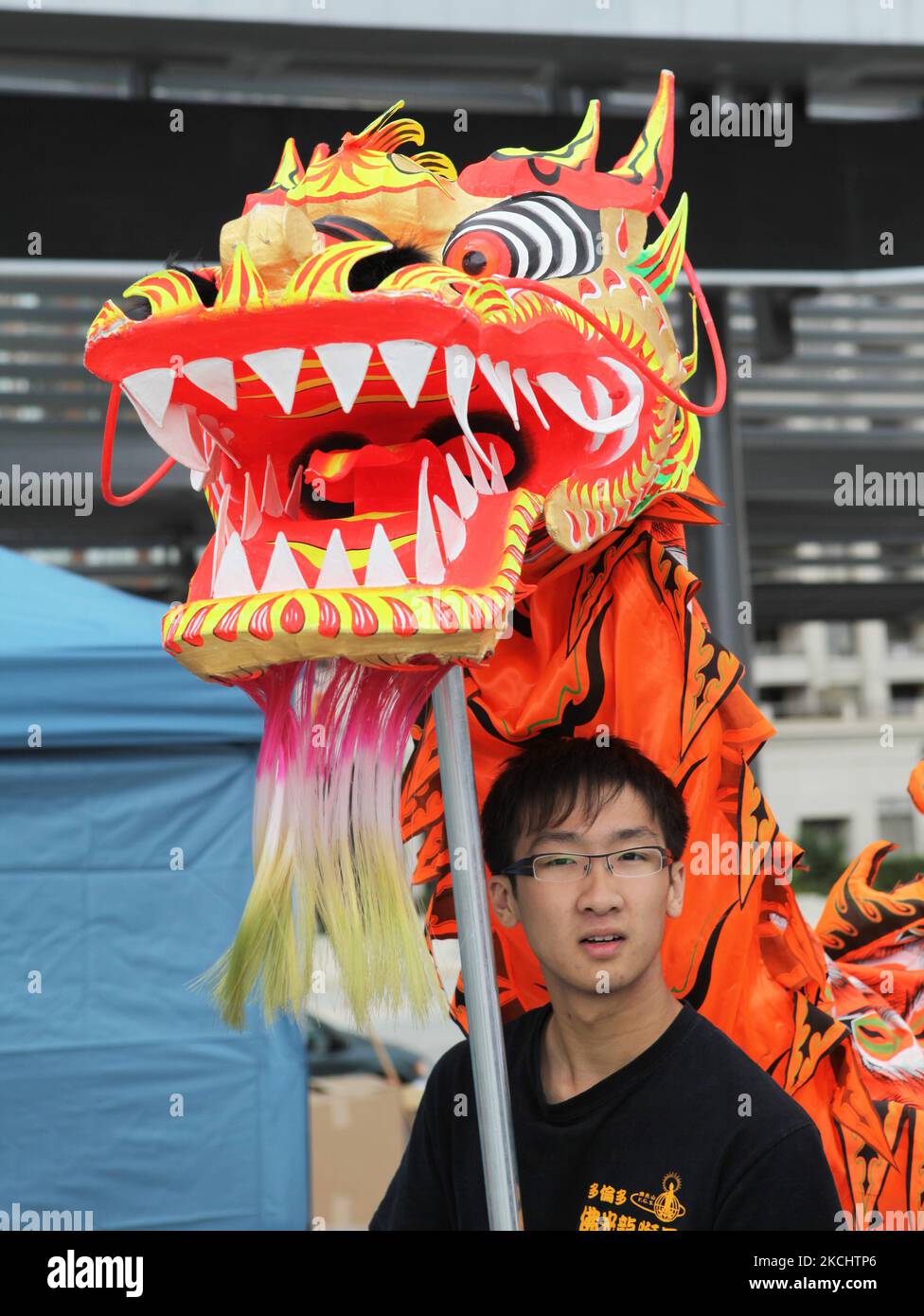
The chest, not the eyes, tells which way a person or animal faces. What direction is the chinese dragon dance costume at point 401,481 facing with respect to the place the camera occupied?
facing the viewer and to the left of the viewer

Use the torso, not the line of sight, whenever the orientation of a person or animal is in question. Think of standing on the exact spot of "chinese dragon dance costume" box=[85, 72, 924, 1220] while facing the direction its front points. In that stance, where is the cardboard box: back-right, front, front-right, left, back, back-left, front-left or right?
back-right

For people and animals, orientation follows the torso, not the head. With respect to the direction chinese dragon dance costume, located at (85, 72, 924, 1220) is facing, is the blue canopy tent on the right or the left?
on its right
